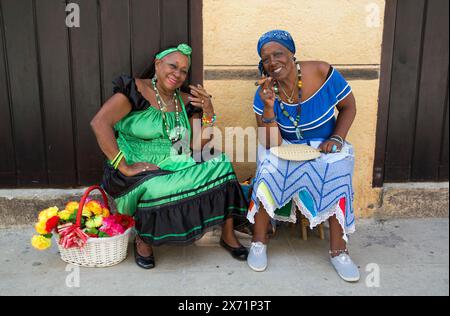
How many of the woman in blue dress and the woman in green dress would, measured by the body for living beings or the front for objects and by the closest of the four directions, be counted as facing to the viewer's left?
0

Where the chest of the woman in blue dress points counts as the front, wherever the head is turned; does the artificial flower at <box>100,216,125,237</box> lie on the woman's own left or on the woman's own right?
on the woman's own right

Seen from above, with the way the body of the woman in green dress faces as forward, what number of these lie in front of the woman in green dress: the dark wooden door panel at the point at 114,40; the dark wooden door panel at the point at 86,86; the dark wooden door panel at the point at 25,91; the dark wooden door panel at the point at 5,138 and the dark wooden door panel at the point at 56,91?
0

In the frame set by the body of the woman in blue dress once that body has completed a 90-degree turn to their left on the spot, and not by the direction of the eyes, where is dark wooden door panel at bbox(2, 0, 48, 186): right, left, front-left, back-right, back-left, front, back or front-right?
back

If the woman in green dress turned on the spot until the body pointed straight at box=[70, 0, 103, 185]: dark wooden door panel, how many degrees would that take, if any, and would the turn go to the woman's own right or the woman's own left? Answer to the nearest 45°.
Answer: approximately 180°

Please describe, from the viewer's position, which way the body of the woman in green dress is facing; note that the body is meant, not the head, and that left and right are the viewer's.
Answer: facing the viewer and to the right of the viewer

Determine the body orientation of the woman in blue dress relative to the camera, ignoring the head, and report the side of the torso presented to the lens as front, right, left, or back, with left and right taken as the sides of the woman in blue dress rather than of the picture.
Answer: front

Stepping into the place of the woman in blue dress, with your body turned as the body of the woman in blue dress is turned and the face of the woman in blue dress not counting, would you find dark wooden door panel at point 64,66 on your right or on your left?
on your right

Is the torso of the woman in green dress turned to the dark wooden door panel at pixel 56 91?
no

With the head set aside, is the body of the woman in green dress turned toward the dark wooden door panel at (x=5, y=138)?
no

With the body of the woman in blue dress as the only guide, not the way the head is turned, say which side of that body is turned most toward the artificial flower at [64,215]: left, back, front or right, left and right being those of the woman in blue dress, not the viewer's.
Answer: right

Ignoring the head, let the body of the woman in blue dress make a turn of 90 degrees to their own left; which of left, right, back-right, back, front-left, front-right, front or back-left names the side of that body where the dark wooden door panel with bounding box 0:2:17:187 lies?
back

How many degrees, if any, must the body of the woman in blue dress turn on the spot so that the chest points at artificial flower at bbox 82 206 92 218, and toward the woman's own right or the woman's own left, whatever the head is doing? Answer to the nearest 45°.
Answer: approximately 90° to the woman's own right
